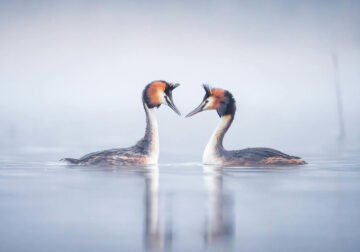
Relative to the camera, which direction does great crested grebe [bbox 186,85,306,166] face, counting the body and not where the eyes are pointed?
to the viewer's left

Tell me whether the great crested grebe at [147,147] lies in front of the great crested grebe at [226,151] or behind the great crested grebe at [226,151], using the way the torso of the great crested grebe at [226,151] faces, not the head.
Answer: in front

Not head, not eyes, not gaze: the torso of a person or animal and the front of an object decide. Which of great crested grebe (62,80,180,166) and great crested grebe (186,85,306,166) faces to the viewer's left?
great crested grebe (186,85,306,166)

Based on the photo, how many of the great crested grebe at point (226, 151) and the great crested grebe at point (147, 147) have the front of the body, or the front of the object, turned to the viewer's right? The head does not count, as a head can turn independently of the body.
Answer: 1

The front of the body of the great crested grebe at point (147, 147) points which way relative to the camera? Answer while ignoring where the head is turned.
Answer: to the viewer's right

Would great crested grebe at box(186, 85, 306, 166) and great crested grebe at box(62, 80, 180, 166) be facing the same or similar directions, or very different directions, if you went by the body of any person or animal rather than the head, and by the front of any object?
very different directions

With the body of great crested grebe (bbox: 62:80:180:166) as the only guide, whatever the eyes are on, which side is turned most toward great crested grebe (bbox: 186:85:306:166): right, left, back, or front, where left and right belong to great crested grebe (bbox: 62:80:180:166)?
front
